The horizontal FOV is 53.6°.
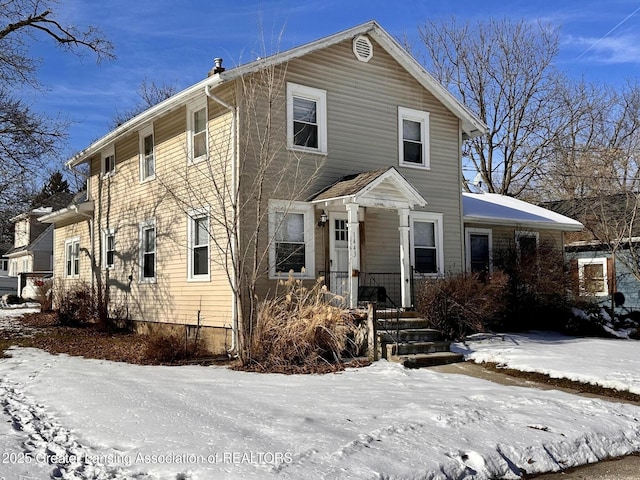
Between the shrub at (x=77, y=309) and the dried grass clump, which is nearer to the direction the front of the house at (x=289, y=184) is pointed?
the dried grass clump

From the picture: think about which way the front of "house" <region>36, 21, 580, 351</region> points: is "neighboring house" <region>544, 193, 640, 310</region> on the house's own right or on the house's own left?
on the house's own left

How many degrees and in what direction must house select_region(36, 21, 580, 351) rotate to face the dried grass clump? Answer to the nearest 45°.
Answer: approximately 45° to its right

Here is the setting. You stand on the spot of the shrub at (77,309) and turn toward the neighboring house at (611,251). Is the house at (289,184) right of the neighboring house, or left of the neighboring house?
right

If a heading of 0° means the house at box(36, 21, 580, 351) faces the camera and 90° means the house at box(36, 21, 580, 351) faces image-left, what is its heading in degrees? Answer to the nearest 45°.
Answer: approximately 315°
